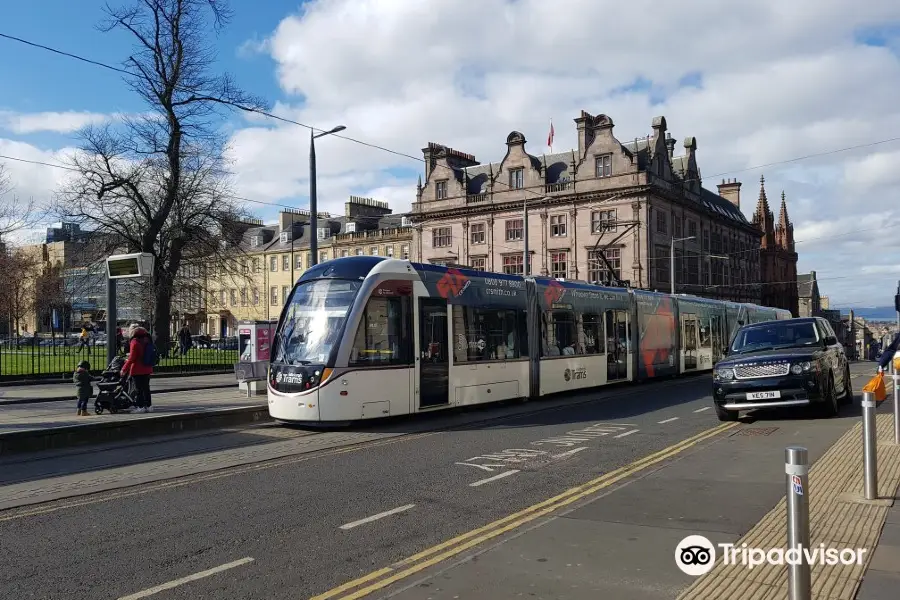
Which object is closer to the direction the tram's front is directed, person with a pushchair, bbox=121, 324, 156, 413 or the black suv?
the person with a pushchair

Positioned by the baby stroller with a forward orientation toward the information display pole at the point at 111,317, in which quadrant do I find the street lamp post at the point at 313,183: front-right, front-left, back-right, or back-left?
front-right

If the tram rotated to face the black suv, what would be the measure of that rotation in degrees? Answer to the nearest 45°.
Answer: approximately 135° to its left

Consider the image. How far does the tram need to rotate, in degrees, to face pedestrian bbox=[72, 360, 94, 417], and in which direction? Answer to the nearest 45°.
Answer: approximately 45° to its right

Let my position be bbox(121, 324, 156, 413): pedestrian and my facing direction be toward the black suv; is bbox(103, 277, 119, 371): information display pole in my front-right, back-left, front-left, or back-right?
back-left

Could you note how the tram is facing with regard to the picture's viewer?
facing the viewer and to the left of the viewer

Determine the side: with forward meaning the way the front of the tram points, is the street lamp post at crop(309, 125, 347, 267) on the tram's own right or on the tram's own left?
on the tram's own right

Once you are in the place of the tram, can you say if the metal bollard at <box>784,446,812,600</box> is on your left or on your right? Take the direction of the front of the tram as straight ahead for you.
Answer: on your left

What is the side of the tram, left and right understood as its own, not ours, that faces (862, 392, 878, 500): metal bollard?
left

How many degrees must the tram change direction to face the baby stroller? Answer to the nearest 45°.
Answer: approximately 45° to its right
